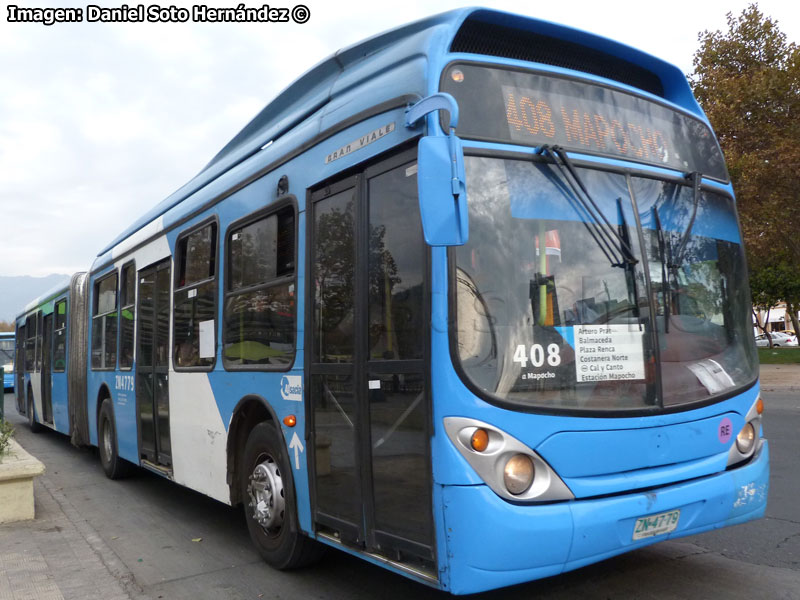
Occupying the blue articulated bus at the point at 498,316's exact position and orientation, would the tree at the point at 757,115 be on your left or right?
on your left

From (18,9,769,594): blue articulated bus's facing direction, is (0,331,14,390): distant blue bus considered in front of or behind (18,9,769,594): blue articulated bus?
behind

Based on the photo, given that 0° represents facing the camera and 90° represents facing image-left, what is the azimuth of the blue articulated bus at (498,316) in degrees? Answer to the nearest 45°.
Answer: approximately 315°

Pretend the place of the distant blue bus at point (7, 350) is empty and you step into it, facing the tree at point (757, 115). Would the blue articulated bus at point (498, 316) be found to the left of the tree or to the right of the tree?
right
